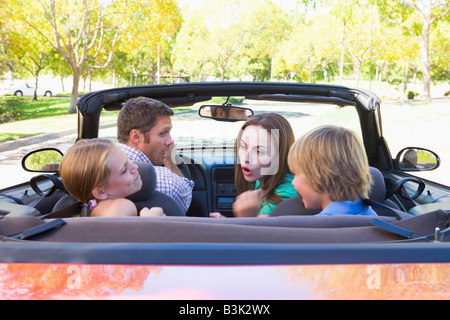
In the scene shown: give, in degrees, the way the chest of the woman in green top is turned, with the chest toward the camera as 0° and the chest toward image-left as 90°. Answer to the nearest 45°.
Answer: approximately 45°

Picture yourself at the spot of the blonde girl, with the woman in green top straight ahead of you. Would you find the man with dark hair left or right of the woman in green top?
left

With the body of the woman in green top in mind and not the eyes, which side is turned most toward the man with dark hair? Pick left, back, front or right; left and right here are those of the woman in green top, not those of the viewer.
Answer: right

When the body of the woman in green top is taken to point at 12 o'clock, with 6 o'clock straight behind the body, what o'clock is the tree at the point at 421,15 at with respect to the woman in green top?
The tree is roughly at 5 o'clock from the woman in green top.

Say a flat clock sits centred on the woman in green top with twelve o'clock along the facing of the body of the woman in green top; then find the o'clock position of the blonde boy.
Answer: The blonde boy is roughly at 10 o'clock from the woman in green top.

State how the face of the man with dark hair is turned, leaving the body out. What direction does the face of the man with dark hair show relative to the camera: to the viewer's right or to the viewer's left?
to the viewer's right

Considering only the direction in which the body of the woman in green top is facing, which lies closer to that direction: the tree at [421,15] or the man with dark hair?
the man with dark hair

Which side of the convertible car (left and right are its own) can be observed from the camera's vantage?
back

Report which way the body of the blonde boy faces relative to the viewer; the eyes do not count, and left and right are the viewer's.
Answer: facing away from the viewer and to the left of the viewer
